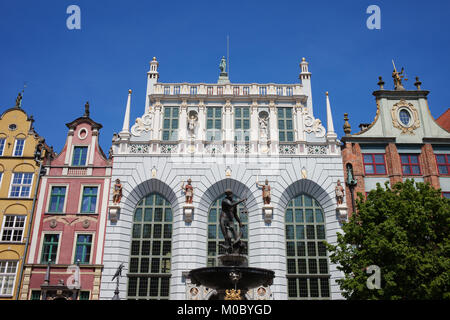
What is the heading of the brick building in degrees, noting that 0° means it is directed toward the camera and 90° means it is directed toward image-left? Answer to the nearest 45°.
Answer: approximately 0°

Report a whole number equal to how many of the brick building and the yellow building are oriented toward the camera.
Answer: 2

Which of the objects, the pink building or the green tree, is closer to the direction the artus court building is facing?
the green tree

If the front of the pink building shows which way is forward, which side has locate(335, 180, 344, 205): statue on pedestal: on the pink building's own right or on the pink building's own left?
on the pink building's own left

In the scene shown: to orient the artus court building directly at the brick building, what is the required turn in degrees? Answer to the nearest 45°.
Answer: approximately 90° to its left

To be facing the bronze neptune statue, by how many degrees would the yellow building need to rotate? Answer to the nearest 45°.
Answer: approximately 45° to its left

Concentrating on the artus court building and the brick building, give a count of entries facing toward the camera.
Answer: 2

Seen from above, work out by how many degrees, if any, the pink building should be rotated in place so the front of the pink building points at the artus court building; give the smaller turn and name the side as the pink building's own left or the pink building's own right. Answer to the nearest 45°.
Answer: approximately 90° to the pink building's own left
